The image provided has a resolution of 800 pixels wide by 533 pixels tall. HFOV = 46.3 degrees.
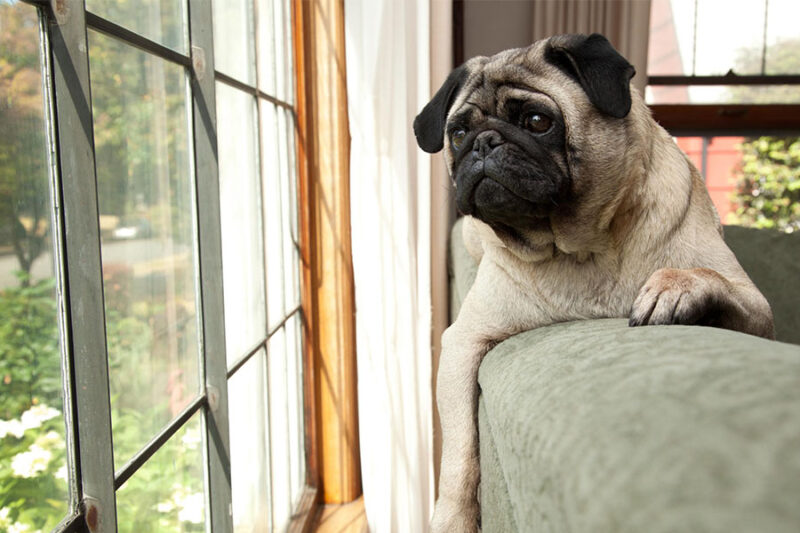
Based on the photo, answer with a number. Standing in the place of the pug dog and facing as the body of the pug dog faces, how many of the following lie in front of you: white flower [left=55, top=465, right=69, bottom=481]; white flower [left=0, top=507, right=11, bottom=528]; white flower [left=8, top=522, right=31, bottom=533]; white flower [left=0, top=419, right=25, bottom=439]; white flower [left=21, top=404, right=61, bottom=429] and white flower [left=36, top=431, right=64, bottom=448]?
6

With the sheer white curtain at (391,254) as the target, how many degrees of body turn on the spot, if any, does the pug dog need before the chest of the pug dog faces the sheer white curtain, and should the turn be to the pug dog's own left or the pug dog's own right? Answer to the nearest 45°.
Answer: approximately 90° to the pug dog's own right

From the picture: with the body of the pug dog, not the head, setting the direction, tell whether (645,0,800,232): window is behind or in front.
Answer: behind

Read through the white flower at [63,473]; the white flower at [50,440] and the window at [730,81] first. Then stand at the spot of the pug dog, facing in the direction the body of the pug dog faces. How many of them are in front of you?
2

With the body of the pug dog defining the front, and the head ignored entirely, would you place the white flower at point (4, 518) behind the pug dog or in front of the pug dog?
in front

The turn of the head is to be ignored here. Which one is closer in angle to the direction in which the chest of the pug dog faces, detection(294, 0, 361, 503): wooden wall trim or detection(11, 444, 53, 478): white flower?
the white flower

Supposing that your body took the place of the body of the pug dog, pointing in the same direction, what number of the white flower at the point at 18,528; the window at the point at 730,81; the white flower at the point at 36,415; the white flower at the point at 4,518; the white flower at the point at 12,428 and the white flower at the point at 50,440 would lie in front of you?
5

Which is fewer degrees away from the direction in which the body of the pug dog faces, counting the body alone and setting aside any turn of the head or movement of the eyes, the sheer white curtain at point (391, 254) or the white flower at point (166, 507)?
the white flower

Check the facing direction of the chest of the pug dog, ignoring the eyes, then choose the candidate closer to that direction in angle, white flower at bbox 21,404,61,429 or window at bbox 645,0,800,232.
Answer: the white flower

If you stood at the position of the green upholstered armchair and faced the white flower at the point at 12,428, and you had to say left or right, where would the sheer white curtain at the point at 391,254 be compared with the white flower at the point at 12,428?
right

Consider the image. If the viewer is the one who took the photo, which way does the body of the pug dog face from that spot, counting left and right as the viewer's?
facing the viewer and to the left of the viewer
